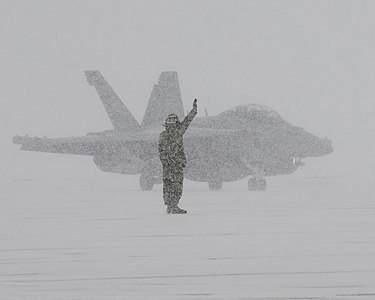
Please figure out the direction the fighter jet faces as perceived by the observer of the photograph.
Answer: facing the viewer and to the right of the viewer

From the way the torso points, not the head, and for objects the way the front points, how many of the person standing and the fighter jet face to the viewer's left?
0

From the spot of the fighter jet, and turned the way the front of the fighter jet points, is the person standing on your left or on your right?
on your right
